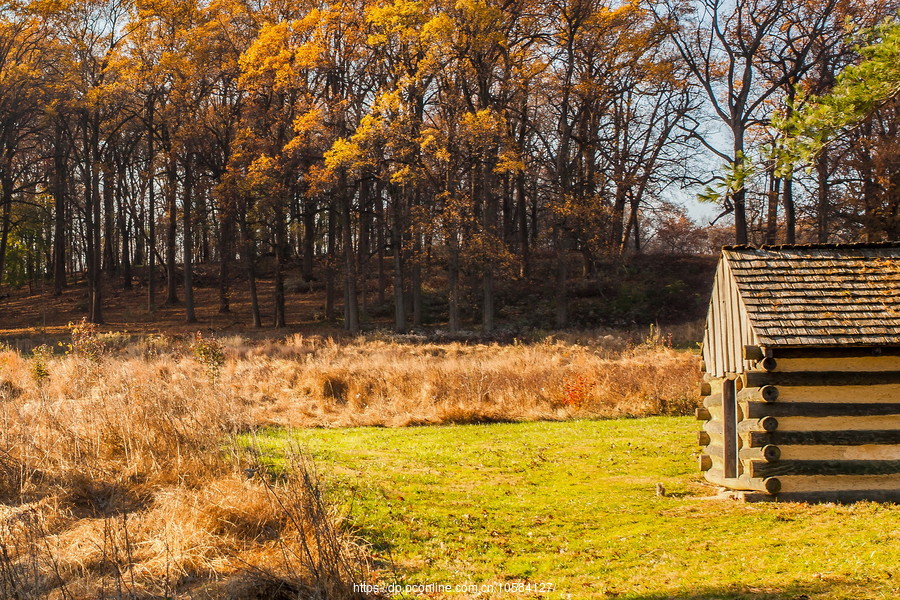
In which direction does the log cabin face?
to the viewer's left
